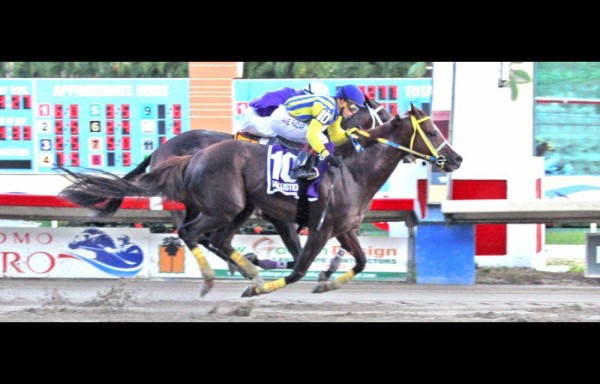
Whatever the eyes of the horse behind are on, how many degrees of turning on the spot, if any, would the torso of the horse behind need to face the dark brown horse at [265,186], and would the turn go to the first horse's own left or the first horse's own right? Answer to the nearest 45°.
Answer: approximately 45° to the first horse's own right

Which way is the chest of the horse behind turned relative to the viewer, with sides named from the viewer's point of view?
facing to the right of the viewer

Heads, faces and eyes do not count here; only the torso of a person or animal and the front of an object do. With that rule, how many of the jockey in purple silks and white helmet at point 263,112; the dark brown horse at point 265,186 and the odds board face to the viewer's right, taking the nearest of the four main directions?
2

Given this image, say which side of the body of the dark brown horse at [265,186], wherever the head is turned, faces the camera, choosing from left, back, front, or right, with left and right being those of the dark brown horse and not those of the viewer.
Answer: right

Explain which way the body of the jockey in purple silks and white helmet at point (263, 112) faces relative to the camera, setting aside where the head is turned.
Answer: to the viewer's right

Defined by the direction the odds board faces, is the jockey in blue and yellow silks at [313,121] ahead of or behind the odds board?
ahead

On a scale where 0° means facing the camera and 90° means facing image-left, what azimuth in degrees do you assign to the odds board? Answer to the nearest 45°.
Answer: approximately 0°

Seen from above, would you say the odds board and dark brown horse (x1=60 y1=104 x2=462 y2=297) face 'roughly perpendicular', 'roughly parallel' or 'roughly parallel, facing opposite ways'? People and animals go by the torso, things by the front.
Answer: roughly perpendicular

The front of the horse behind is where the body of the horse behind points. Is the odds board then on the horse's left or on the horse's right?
on the horse's left
